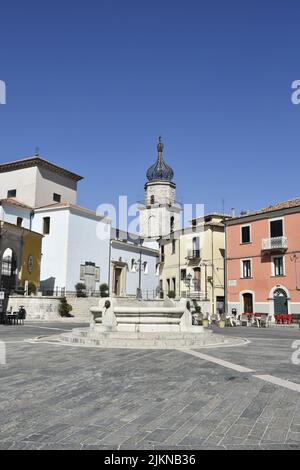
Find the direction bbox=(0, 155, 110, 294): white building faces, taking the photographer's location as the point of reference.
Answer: facing the viewer and to the right of the viewer

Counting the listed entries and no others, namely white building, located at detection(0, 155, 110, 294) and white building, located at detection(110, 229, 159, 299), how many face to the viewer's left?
0

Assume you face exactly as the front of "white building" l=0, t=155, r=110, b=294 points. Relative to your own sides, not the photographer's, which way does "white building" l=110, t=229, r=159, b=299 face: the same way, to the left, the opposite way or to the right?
the same way

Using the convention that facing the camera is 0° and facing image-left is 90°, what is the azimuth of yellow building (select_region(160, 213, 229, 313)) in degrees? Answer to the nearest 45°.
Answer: approximately 45°

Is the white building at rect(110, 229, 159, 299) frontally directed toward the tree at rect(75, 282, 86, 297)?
no

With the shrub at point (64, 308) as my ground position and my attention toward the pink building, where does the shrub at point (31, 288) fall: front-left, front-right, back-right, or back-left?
back-left

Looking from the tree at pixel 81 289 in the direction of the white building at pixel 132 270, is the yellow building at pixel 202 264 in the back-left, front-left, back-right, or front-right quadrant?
front-right

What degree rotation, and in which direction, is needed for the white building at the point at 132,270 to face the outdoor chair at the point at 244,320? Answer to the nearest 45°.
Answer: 0° — it already faces it

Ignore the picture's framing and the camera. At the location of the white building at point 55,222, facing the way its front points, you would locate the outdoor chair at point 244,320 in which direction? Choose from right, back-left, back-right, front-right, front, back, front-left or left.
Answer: front
